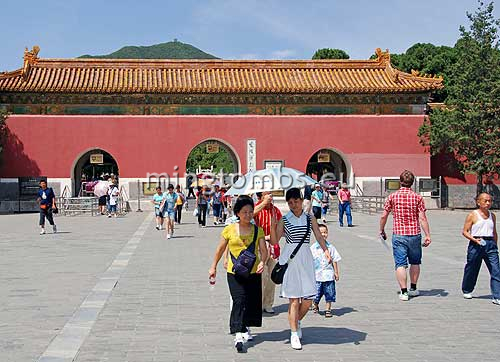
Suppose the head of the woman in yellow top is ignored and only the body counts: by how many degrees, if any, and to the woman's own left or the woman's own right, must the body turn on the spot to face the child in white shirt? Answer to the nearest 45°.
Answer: approximately 135° to the woman's own left

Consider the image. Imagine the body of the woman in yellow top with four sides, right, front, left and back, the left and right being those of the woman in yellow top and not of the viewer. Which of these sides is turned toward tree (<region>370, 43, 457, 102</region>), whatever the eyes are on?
back

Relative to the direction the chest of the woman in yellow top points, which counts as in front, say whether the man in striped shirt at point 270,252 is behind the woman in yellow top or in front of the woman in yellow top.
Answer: behind

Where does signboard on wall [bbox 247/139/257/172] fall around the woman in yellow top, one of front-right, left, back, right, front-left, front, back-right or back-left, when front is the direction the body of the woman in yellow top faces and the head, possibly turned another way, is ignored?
back
